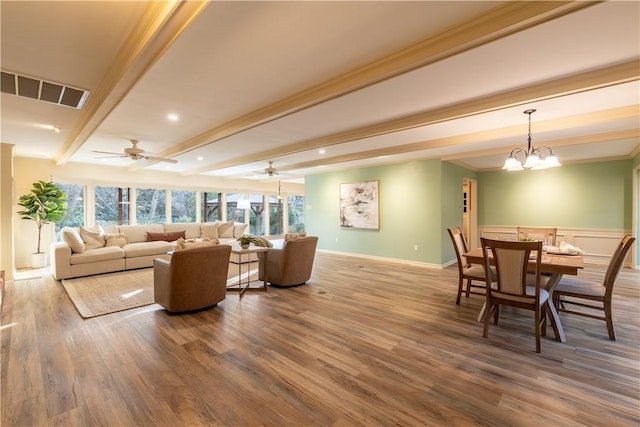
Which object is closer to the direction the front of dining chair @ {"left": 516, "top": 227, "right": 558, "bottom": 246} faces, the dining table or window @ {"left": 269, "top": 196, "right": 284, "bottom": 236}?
the dining table

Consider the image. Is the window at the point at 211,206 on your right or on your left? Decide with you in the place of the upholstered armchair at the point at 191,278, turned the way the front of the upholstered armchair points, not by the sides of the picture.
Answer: on your right

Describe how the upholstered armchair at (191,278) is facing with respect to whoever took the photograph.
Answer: facing away from the viewer and to the left of the viewer

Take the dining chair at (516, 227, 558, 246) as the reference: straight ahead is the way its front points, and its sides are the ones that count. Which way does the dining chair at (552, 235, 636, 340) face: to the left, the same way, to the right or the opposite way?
to the right

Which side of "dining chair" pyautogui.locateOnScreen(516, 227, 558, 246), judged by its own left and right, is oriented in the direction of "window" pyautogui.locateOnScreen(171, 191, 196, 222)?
right

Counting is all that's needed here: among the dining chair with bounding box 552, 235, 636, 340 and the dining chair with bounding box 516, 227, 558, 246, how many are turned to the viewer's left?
1

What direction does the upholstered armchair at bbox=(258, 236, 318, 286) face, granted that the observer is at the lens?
facing away from the viewer and to the left of the viewer

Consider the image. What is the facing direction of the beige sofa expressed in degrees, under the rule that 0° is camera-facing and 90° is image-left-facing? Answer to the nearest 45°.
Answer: approximately 315°

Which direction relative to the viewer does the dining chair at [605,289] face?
to the viewer's left

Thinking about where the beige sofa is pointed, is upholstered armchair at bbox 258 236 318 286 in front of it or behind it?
in front

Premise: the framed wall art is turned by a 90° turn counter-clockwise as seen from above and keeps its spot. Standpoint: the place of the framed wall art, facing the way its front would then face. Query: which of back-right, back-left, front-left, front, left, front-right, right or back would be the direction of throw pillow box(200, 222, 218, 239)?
back-right

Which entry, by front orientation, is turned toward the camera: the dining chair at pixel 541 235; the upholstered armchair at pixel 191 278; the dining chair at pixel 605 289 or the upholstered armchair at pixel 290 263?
the dining chair at pixel 541 235

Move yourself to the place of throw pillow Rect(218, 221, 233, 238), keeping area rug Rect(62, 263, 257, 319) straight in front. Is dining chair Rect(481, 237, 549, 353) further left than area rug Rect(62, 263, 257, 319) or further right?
left

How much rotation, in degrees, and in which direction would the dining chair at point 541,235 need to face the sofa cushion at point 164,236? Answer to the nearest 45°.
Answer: approximately 90° to its right

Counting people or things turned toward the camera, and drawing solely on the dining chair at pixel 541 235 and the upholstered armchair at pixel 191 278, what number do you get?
1

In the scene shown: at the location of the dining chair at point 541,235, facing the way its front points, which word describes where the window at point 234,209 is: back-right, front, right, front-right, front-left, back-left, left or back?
right

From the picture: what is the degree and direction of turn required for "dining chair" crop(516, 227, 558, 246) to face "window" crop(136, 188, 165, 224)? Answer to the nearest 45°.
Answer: approximately 90° to its right
